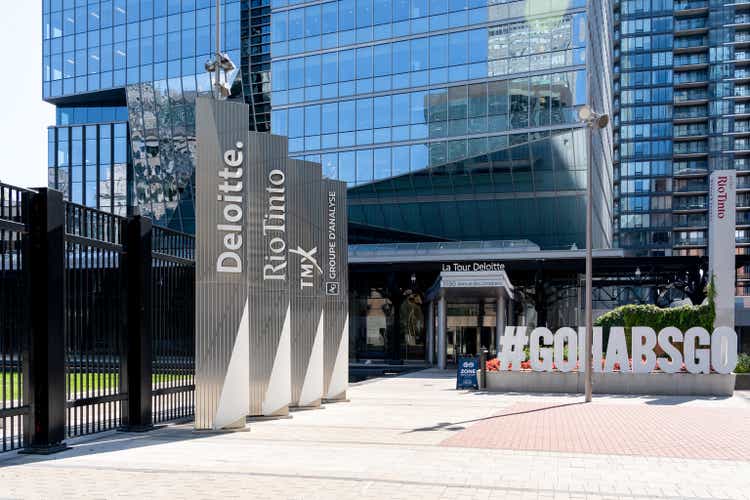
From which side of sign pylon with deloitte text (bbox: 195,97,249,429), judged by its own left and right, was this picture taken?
front

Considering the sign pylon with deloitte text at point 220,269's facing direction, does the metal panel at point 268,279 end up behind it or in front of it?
behind

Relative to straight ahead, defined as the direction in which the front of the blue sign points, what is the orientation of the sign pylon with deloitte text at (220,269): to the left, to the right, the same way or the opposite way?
the same way

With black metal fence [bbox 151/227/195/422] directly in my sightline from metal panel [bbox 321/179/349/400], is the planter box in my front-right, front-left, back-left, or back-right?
back-left

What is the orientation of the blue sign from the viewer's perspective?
toward the camera

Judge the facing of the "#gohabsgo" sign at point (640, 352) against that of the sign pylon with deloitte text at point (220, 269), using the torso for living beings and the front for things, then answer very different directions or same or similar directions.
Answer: same or similar directions

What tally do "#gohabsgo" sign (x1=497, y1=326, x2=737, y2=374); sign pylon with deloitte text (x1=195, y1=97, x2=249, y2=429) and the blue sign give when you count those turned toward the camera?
3

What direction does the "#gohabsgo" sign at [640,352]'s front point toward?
toward the camera

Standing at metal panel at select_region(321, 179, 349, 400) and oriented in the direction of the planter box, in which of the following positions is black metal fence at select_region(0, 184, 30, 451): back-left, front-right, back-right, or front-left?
back-right
